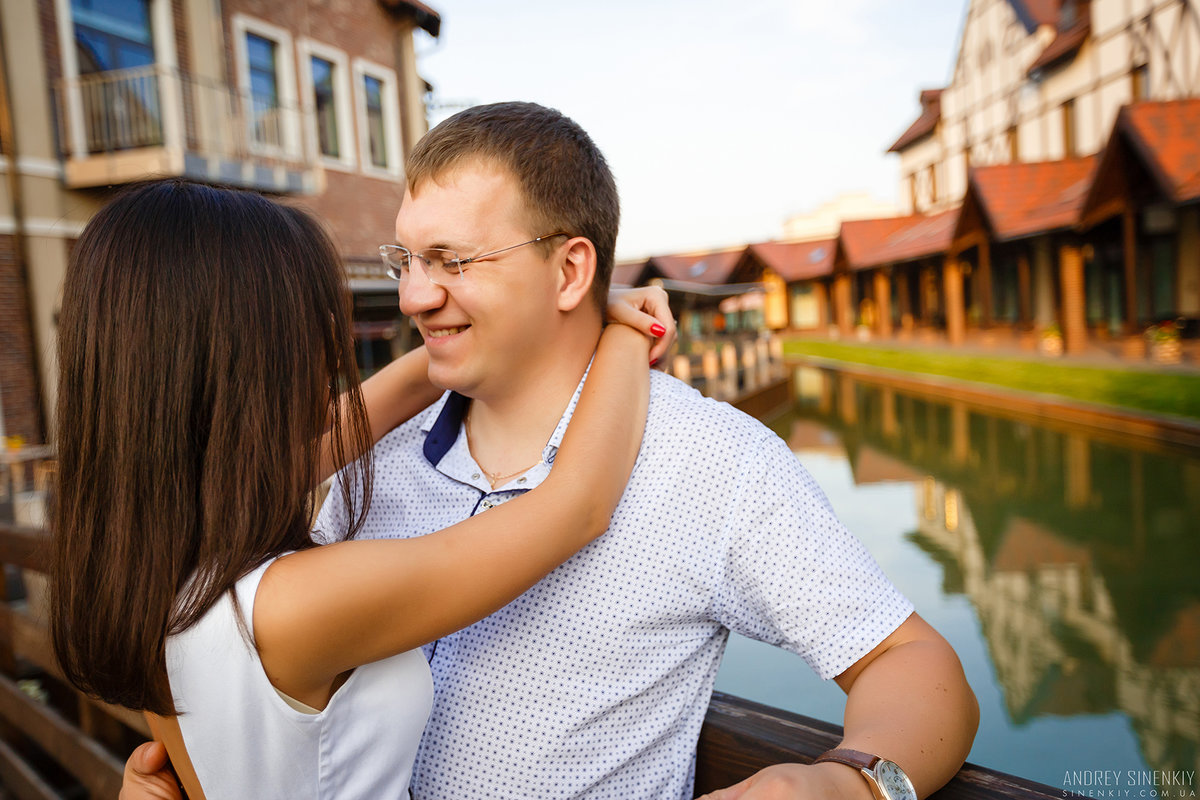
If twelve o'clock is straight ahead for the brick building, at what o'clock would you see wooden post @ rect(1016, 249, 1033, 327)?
The wooden post is roughly at 10 o'clock from the brick building.

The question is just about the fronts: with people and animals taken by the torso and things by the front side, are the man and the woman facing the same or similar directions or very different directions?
very different directions

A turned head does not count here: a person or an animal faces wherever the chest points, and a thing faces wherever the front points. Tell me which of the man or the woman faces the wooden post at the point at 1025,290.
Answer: the woman

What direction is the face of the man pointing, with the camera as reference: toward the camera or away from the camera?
toward the camera

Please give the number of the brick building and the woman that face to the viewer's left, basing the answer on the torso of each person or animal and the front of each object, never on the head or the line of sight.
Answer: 0

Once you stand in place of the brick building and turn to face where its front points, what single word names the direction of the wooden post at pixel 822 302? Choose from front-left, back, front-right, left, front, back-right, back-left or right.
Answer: left

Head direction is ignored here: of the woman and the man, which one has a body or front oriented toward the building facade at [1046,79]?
the woman

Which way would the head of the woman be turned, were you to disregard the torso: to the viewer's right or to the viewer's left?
to the viewer's right

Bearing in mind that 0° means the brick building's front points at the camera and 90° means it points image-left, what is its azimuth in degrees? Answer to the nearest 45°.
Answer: approximately 315°

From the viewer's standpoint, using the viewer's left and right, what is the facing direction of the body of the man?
facing the viewer and to the left of the viewer

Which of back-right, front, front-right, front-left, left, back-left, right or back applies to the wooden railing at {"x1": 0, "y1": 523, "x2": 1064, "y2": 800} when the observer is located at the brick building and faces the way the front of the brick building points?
front-right

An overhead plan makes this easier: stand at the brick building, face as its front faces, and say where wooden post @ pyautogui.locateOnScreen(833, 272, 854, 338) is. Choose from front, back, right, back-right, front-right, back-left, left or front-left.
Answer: left

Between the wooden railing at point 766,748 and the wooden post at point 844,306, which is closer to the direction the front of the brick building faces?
the wooden railing

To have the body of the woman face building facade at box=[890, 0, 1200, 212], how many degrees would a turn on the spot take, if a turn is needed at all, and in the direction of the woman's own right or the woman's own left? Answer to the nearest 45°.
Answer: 0° — they already face it

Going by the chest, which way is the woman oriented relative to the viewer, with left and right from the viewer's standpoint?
facing away from the viewer and to the right of the viewer
